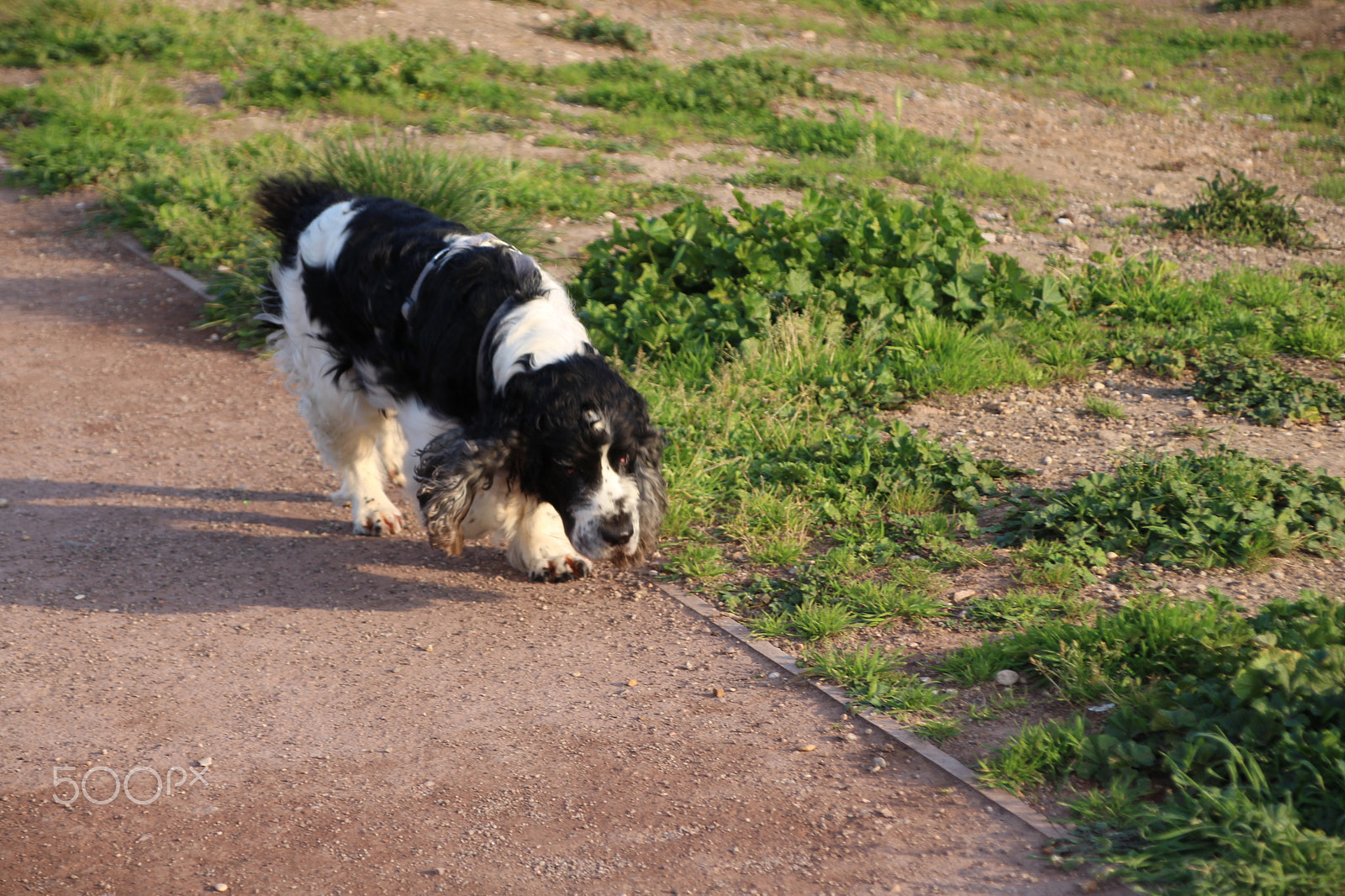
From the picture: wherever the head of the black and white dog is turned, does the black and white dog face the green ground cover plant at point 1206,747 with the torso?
yes

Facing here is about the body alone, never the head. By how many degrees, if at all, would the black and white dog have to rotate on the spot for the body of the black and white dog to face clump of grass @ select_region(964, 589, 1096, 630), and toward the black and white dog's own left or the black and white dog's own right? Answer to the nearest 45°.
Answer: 0° — it already faces it

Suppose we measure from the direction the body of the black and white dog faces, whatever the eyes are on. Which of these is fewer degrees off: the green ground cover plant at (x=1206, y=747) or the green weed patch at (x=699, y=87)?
the green ground cover plant

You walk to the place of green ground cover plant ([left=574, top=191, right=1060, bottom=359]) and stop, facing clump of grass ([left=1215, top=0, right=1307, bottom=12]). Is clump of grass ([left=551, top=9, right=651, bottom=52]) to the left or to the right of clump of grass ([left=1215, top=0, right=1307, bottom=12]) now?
left

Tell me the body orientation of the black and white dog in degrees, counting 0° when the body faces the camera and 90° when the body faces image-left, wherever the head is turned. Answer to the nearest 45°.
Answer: approximately 315°

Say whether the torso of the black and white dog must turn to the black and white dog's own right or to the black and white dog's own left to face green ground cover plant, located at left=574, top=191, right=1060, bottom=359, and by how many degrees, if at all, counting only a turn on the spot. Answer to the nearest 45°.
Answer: approximately 90° to the black and white dog's own left

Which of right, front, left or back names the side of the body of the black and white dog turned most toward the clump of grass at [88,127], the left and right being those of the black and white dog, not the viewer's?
back

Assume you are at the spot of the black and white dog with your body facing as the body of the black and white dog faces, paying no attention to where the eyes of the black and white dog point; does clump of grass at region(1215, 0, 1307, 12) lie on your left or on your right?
on your left

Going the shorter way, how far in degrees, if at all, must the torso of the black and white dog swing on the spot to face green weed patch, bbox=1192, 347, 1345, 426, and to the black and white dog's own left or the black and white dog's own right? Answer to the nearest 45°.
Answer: approximately 45° to the black and white dog's own left

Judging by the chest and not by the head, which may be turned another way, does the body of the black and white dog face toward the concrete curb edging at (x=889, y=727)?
yes
